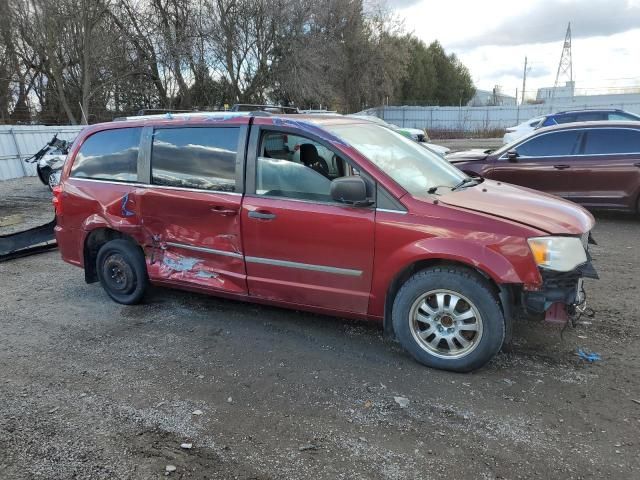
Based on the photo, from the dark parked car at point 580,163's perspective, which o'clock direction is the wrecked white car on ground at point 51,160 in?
The wrecked white car on ground is roughly at 12 o'clock from the dark parked car.

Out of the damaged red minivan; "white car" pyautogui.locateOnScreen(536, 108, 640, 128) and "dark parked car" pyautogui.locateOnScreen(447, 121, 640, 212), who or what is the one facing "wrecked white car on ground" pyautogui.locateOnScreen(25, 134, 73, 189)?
"dark parked car" pyautogui.locateOnScreen(447, 121, 640, 212)

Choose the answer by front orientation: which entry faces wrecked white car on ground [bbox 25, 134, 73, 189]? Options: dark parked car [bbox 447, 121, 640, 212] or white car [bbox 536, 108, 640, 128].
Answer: dark parked car [bbox 447, 121, 640, 212]

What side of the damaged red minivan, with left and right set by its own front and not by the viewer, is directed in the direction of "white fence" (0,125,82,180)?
back

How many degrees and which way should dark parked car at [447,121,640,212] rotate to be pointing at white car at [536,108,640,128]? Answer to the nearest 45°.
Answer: approximately 90° to its right

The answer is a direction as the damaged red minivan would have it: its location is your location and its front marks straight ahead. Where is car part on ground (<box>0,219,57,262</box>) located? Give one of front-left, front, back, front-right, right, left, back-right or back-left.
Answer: back

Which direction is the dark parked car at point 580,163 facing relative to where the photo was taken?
to the viewer's left

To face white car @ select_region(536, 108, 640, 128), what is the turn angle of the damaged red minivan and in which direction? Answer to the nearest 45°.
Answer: approximately 90° to its left

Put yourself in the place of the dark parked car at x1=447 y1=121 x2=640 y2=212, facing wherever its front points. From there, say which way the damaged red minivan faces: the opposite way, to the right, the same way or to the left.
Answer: the opposite way

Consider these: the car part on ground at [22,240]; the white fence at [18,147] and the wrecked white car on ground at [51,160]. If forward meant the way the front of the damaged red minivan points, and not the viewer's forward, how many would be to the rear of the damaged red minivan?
3

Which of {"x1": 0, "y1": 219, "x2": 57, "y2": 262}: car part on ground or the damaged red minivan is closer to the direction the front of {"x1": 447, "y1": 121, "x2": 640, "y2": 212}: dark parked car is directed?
the car part on ground
